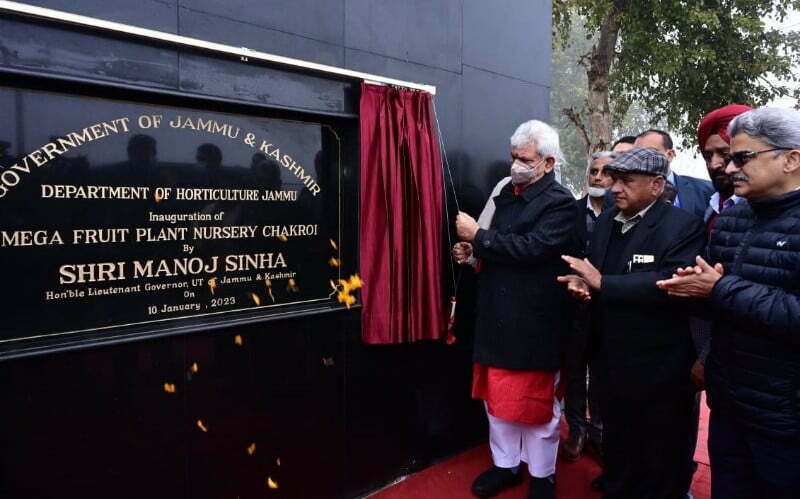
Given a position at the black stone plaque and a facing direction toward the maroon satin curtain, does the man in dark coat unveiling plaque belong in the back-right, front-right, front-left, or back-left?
front-right

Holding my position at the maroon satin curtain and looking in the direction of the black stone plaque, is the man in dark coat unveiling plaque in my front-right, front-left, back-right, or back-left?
back-left

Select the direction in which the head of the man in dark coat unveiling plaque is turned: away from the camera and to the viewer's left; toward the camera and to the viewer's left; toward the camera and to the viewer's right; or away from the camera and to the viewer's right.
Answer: toward the camera and to the viewer's left

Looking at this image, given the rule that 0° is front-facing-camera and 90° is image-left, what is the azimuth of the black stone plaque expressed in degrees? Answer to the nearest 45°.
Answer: approximately 315°

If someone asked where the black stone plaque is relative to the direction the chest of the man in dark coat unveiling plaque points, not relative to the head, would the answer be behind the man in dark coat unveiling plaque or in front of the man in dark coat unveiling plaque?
in front

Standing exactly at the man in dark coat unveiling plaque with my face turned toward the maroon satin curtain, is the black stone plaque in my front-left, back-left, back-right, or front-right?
front-left

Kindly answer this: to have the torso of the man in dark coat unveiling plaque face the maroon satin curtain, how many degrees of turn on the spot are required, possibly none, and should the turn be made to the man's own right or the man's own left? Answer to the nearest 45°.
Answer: approximately 45° to the man's own right

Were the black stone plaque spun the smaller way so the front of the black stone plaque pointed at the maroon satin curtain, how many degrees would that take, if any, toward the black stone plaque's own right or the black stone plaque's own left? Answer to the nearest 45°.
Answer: approximately 45° to the black stone plaque's own left

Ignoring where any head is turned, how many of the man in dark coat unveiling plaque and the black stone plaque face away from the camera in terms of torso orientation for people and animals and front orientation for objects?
0

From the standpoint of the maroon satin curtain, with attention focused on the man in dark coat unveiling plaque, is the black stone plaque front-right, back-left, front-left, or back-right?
back-right

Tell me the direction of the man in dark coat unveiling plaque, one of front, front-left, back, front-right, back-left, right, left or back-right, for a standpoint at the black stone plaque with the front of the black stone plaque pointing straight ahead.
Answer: front-left
